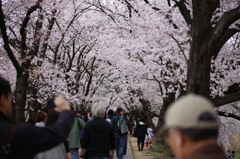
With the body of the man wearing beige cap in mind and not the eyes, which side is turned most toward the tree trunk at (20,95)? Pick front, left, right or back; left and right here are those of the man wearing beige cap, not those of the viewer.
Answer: front

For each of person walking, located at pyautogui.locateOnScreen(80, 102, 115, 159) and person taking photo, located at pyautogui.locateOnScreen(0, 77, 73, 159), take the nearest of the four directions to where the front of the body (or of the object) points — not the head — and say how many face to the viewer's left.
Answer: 0

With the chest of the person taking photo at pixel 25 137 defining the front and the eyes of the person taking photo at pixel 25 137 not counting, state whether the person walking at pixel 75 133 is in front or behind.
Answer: in front

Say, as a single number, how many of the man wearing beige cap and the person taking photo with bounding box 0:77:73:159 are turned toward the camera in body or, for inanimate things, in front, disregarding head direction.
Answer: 0

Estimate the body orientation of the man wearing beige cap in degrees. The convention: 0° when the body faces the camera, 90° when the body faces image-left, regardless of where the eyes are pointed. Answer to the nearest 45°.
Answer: approximately 135°

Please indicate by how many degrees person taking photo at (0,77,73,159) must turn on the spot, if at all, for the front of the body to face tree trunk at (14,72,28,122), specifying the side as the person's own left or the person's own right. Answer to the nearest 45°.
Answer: approximately 45° to the person's own left

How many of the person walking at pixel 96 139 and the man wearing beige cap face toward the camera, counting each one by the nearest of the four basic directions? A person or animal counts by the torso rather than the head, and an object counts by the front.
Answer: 0

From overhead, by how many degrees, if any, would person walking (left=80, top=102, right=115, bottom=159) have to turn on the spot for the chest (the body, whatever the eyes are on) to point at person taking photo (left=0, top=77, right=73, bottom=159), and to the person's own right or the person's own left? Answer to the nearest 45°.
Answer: approximately 180°

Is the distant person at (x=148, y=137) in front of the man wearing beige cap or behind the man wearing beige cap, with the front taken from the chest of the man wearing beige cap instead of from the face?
in front

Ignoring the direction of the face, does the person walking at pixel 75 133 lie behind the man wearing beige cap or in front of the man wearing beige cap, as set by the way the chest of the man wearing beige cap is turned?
in front

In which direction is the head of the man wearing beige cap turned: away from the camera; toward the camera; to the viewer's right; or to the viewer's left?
to the viewer's left

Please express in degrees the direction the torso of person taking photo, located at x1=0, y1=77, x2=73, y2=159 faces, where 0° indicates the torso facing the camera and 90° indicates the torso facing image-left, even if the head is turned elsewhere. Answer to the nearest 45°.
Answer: approximately 225°

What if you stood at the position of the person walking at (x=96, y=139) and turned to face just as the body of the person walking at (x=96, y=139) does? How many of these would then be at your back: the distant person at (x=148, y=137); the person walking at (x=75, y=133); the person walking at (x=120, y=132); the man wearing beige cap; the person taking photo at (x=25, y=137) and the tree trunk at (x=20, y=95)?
2

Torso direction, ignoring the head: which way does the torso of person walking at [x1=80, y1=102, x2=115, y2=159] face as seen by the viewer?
away from the camera

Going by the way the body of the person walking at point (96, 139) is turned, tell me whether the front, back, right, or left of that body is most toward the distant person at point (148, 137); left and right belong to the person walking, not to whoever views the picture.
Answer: front
